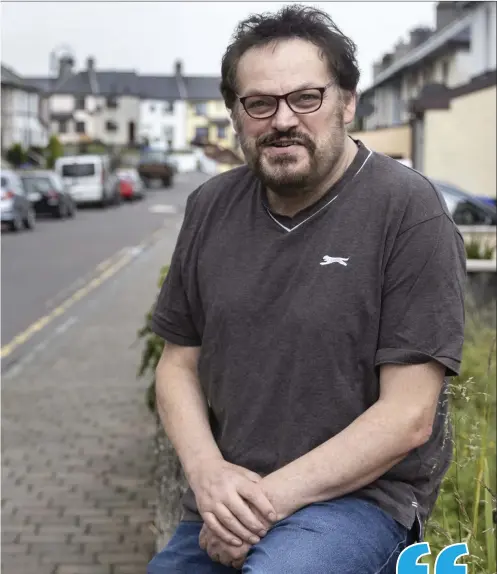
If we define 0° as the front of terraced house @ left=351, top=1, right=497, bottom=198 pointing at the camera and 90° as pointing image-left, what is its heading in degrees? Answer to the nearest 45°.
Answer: approximately 90°

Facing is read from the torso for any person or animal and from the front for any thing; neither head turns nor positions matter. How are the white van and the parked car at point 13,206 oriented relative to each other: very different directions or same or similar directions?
same or similar directions

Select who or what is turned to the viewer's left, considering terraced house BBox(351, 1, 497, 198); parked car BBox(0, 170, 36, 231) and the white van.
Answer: the terraced house

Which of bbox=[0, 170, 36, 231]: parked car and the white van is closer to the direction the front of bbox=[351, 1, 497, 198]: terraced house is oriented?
the parked car

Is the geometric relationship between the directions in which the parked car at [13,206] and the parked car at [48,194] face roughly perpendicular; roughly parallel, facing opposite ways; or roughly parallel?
roughly parallel

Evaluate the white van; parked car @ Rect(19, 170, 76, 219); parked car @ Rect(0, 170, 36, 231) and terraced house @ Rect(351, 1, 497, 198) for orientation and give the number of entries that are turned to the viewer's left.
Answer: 1

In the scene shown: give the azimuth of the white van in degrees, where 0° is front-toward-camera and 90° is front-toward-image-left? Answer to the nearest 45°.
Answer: approximately 225°

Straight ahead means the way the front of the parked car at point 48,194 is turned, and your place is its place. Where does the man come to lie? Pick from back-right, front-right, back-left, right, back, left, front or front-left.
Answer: back-right

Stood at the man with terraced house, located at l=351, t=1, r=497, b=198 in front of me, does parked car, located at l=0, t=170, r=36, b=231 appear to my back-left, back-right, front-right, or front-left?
front-left
